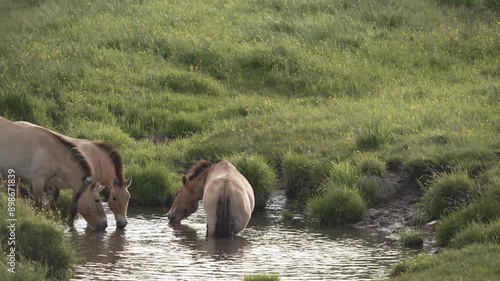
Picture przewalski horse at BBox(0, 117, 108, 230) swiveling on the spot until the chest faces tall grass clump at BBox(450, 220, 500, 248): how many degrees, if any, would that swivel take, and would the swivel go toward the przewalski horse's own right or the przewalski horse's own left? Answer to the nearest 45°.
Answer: approximately 45° to the przewalski horse's own right

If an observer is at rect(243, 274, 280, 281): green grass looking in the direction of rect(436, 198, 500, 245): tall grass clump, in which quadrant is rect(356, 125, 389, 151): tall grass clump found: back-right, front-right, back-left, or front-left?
front-left

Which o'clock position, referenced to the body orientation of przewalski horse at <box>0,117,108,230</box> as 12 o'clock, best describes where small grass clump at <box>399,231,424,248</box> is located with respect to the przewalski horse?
The small grass clump is roughly at 1 o'clock from the przewalski horse.

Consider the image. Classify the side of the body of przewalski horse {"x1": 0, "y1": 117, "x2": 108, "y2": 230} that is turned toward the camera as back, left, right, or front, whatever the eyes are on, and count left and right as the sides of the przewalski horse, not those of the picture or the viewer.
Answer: right

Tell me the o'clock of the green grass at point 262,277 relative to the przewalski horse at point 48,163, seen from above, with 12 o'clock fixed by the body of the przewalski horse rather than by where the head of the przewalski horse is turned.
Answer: The green grass is roughly at 2 o'clock from the przewalski horse.

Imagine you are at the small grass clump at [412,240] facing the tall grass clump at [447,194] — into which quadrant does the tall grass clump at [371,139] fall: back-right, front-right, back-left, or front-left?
front-left

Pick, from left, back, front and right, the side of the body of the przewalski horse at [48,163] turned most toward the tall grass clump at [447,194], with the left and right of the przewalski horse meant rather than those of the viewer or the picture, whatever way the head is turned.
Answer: front

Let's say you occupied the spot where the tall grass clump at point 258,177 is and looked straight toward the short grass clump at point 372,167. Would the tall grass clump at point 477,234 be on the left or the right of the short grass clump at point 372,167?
right

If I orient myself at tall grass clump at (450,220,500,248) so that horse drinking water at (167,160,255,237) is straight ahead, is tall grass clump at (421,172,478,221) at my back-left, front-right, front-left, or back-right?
front-right

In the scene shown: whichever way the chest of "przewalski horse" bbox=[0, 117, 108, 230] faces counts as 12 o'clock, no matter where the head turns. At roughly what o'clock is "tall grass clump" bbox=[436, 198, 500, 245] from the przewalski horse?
The tall grass clump is roughly at 1 o'clock from the przewalski horse.

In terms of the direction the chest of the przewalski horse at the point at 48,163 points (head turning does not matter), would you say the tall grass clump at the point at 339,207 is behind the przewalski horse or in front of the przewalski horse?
in front

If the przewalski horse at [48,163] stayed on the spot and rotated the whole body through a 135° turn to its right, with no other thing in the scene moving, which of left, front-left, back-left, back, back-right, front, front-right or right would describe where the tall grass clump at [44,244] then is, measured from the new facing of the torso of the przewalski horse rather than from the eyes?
front-left

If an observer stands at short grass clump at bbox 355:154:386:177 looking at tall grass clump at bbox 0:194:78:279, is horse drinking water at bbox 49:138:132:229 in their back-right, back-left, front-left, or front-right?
front-right

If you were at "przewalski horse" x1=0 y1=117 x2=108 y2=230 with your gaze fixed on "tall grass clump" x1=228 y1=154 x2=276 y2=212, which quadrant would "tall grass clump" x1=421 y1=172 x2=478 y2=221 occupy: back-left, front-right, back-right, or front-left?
front-right

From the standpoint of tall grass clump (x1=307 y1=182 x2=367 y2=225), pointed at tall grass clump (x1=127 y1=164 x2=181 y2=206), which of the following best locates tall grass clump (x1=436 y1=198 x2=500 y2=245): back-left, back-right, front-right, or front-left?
back-left

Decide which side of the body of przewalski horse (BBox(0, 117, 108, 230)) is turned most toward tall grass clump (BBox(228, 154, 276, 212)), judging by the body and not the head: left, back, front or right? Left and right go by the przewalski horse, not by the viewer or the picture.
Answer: front
